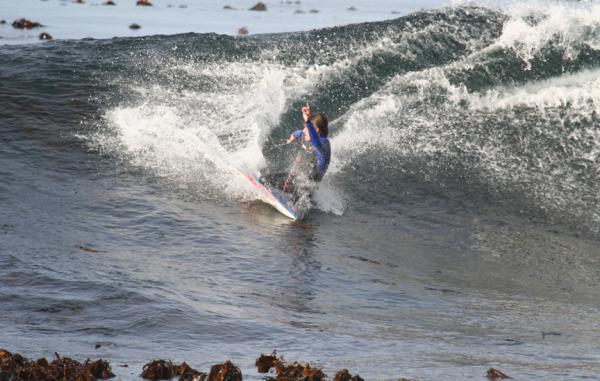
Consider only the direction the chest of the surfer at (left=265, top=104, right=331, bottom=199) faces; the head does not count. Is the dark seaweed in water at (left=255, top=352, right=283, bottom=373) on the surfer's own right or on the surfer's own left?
on the surfer's own left

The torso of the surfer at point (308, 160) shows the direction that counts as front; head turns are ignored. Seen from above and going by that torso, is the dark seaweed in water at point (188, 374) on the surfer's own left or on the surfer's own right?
on the surfer's own left

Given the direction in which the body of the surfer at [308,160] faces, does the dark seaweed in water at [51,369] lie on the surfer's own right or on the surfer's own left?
on the surfer's own left
